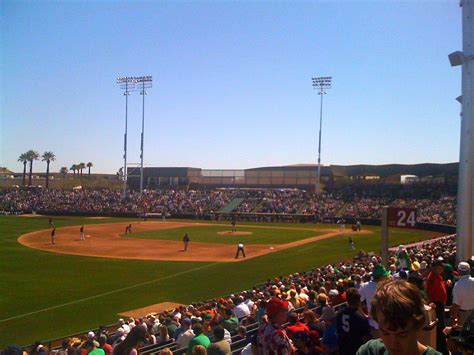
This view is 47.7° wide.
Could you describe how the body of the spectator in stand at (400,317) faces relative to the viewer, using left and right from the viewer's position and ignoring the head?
facing the viewer

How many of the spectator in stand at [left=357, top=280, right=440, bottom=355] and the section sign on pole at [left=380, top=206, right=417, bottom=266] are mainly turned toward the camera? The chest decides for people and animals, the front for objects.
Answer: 2

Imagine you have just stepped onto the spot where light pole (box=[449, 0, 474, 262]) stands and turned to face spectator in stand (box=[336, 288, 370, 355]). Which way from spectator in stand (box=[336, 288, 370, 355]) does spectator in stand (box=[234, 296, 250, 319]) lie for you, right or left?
right

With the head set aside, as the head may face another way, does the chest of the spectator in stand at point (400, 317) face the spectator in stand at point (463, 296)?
no

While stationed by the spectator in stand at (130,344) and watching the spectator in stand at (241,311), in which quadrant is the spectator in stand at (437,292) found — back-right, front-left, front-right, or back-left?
front-right

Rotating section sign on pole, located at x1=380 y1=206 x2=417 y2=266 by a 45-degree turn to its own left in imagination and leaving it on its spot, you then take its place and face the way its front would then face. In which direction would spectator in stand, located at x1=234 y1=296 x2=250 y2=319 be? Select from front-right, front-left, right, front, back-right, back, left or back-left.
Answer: back-right

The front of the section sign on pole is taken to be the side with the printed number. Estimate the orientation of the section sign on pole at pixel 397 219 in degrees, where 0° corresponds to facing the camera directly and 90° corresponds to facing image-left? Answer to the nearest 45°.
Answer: approximately 0°

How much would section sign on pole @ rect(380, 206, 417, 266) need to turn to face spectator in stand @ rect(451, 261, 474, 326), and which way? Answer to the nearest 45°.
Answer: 0° — it already faces them

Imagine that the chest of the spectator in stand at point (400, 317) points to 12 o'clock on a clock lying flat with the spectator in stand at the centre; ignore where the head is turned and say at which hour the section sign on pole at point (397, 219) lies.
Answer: The section sign on pole is roughly at 6 o'clock from the spectator in stand.

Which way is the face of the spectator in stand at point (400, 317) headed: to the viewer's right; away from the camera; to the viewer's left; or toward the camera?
toward the camera

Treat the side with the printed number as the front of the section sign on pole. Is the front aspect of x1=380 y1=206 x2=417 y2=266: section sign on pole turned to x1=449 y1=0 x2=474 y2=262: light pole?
no

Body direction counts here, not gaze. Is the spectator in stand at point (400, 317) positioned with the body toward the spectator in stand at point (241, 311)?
no

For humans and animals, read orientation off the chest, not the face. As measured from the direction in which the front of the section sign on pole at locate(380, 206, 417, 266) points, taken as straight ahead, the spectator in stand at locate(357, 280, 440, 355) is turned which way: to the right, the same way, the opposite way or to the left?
the same way

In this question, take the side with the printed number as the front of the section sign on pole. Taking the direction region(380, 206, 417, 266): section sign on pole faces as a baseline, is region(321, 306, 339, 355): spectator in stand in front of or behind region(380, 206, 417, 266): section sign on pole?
in front
